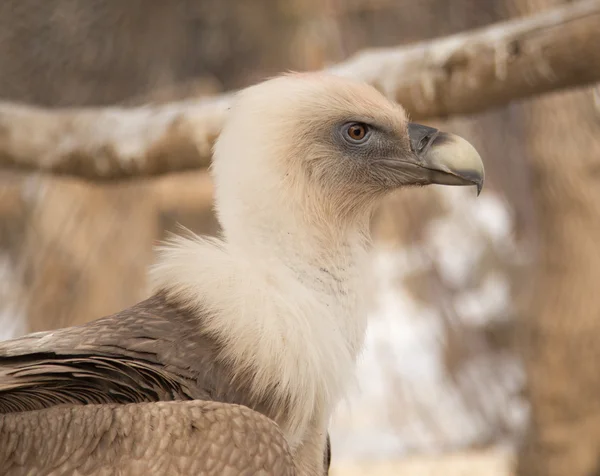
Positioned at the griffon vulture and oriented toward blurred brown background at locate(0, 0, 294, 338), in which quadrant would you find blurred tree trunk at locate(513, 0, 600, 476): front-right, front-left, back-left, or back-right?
front-right

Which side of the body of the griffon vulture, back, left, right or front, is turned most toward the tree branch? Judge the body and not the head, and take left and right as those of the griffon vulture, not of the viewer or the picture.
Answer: left

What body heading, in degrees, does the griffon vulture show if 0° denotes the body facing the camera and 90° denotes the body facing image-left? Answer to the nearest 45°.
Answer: approximately 270°

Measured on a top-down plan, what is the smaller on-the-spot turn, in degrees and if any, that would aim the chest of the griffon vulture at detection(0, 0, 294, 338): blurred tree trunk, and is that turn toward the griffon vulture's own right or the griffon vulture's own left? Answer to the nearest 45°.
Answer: approximately 90° to the griffon vulture's own left

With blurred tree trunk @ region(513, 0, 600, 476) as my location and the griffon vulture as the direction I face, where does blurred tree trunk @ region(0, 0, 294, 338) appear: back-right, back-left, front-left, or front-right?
front-right

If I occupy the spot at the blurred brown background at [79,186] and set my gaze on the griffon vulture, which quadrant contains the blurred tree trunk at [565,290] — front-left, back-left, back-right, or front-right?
front-left

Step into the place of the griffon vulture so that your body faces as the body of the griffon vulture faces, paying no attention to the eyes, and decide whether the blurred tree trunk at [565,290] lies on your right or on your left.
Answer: on your left

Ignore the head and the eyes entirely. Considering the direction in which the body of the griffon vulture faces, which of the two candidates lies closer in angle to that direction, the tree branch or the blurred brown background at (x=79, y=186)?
the tree branch
